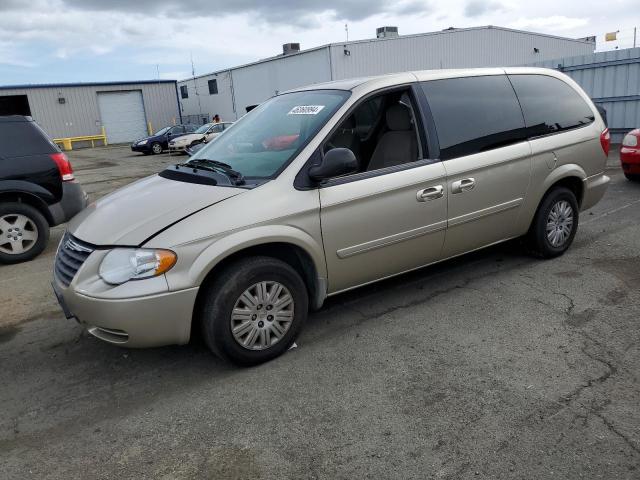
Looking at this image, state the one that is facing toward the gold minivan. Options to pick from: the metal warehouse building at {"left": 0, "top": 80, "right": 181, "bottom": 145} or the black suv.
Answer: the metal warehouse building

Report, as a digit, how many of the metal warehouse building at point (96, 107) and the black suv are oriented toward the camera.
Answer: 1

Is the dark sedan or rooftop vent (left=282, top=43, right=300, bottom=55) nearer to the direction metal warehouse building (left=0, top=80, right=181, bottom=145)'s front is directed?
the dark sedan

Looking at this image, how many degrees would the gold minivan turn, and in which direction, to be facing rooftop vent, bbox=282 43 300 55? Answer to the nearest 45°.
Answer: approximately 135° to its right

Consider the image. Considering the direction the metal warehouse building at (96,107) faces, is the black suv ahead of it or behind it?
ahead

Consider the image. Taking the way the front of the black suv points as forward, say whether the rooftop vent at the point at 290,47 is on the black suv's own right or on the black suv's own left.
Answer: on the black suv's own right

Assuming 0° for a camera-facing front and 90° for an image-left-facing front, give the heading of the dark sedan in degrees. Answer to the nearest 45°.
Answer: approximately 45°

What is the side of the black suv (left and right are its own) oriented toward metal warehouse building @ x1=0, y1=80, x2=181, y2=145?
right

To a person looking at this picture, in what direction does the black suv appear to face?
facing to the left of the viewer

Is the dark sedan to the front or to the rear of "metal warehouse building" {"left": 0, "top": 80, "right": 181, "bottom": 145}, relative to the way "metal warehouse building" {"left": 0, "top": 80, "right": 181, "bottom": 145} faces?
to the front

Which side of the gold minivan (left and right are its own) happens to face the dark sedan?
right
